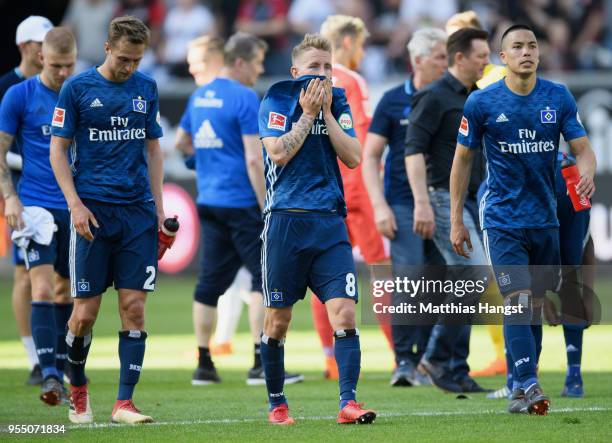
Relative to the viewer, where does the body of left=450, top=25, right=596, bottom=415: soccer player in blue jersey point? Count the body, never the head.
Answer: toward the camera

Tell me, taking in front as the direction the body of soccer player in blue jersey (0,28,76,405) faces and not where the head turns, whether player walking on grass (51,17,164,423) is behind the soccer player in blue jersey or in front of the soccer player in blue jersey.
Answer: in front

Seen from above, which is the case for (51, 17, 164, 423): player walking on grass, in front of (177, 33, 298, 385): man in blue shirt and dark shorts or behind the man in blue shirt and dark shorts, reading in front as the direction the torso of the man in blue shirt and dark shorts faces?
behind

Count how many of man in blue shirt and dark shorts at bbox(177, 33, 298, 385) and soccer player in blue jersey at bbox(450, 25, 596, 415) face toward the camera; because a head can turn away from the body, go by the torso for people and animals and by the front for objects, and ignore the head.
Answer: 1

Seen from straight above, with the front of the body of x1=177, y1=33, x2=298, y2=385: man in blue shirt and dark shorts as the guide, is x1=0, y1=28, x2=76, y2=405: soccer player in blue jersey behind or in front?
behind

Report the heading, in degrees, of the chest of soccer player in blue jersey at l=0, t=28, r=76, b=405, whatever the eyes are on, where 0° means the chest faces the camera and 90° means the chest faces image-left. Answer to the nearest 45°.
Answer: approximately 315°

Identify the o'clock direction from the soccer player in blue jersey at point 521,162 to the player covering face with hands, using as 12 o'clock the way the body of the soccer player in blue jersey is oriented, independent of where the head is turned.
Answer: The player covering face with hands is roughly at 2 o'clock from the soccer player in blue jersey.

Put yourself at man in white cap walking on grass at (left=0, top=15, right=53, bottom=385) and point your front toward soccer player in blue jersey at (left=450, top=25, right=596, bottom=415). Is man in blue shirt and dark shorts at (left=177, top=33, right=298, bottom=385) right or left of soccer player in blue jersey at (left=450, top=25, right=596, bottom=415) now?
left

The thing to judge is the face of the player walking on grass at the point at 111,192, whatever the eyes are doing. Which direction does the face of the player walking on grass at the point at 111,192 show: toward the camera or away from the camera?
toward the camera

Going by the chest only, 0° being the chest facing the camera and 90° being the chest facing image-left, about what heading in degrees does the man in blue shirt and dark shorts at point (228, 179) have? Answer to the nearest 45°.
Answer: approximately 225°
